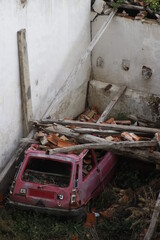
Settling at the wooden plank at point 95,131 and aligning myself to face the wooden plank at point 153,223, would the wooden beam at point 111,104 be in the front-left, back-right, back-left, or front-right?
back-left

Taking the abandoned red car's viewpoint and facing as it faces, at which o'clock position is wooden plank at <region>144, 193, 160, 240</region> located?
The wooden plank is roughly at 3 o'clock from the abandoned red car.

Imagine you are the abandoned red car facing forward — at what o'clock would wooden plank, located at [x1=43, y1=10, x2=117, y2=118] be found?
The wooden plank is roughly at 11 o'clock from the abandoned red car.

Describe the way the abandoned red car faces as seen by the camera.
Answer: facing away from the viewer and to the right of the viewer

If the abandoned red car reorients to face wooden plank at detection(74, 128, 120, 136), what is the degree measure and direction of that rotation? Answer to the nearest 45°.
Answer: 0° — it already faces it

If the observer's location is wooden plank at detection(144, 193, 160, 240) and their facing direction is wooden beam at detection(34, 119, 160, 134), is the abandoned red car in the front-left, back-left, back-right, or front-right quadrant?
front-left

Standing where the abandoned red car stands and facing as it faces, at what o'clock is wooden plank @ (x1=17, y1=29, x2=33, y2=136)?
The wooden plank is roughly at 10 o'clock from the abandoned red car.

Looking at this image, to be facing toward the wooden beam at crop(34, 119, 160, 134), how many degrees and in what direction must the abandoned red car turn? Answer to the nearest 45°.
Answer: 0° — it already faces it

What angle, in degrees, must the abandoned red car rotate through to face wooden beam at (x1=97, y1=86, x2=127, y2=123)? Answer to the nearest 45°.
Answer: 0° — it already faces it
